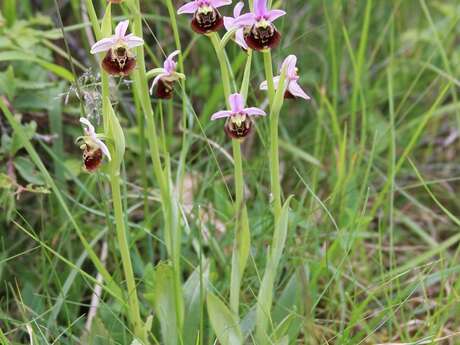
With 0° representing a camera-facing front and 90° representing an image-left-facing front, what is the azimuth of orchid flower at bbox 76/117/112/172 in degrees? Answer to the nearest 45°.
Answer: approximately 45°
